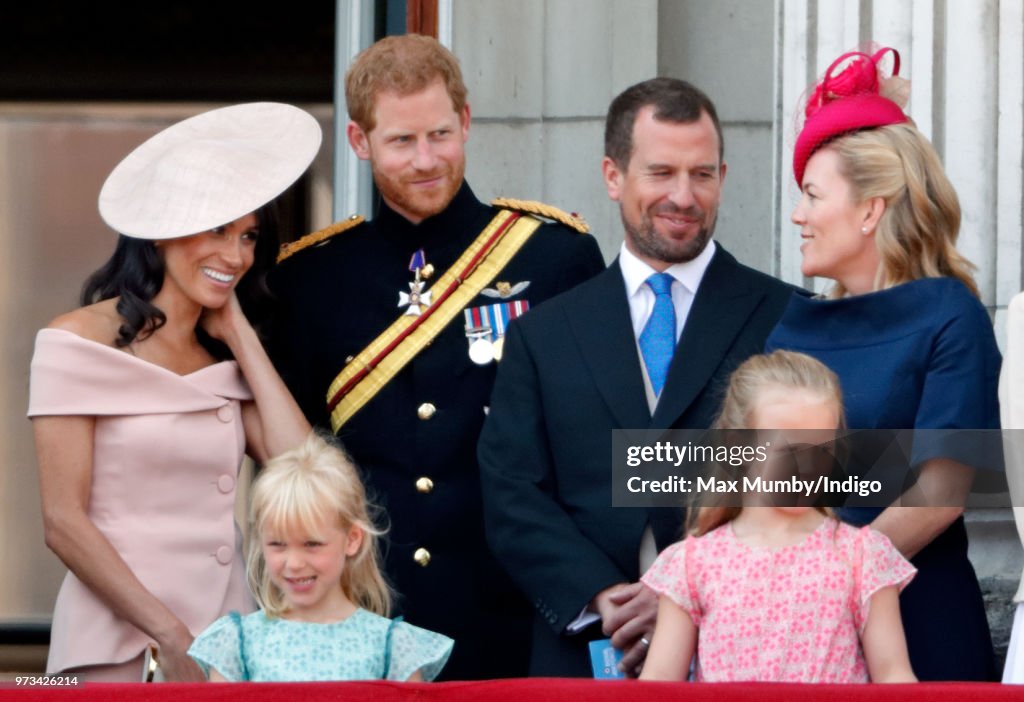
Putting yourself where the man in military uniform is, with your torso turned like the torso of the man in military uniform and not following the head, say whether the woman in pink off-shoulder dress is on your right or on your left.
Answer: on your right

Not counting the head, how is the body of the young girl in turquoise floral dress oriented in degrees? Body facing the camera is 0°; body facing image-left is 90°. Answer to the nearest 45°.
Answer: approximately 0°

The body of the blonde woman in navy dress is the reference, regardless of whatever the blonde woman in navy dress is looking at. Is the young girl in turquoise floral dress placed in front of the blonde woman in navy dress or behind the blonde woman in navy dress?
in front

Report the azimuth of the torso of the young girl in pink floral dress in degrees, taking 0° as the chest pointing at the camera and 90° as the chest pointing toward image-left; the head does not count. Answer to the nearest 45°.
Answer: approximately 0°

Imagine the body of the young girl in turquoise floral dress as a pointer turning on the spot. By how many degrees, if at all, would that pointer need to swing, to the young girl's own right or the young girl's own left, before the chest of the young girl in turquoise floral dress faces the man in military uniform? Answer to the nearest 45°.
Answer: approximately 180°

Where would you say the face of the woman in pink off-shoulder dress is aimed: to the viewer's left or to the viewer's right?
to the viewer's right

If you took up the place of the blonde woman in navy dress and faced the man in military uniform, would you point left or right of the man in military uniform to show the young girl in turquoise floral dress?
left

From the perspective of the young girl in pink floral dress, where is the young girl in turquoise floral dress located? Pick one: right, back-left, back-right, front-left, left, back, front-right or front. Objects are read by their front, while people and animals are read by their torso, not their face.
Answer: right

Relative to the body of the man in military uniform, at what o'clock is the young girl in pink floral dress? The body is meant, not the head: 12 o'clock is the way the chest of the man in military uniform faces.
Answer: The young girl in pink floral dress is roughly at 11 o'clock from the man in military uniform.

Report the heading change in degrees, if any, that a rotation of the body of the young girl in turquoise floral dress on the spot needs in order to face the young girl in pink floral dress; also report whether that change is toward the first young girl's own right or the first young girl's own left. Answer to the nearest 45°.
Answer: approximately 90° to the first young girl's own left

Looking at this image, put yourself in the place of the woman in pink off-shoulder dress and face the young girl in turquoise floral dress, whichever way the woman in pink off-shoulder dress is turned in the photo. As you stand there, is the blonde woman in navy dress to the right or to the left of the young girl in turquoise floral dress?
left

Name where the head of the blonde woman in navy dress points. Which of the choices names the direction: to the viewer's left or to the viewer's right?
to the viewer's left
